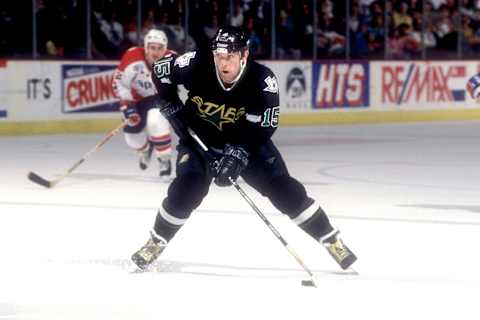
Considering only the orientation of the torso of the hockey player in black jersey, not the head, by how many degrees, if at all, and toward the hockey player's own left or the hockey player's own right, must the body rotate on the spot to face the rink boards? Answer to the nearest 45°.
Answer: approximately 180°

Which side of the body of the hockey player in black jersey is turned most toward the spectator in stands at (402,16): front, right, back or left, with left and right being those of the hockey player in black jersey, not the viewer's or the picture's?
back

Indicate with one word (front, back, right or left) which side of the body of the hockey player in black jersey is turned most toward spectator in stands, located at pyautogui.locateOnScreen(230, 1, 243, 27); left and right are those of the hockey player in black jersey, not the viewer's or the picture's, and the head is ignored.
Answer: back

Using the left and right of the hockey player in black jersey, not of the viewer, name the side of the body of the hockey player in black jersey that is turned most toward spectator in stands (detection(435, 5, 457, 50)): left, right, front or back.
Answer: back

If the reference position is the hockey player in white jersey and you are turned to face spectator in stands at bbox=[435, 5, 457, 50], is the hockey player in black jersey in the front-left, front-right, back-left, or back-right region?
back-right

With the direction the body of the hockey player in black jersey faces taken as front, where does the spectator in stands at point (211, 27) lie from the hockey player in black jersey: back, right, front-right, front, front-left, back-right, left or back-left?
back

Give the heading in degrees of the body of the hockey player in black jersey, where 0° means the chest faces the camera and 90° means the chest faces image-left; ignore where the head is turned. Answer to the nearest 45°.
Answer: approximately 0°

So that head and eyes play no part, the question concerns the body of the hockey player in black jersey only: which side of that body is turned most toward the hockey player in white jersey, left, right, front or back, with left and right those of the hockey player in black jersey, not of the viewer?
back

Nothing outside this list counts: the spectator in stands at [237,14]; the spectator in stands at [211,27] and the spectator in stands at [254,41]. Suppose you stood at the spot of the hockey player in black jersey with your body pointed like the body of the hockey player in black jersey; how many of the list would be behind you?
3
